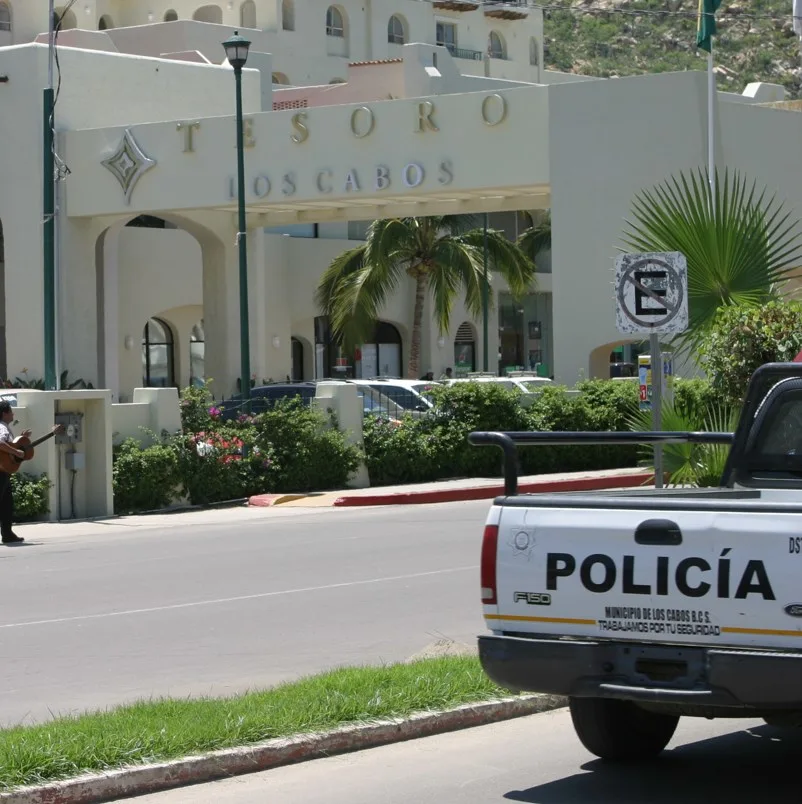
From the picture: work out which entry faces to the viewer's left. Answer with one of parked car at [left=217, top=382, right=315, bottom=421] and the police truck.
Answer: the parked car

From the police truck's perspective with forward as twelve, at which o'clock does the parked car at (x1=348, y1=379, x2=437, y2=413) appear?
The parked car is roughly at 10 o'clock from the police truck.

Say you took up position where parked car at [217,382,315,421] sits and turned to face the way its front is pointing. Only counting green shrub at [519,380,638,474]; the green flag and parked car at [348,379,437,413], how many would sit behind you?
3

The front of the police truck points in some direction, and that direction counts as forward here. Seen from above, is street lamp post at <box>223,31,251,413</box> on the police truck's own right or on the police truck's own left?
on the police truck's own left

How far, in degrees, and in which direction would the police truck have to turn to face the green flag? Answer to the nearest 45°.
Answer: approximately 45° to its left

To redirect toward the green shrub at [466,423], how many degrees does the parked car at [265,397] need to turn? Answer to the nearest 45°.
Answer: approximately 180°

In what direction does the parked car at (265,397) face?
to the viewer's left

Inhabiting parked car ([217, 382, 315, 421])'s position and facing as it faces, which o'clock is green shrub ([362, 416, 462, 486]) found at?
The green shrub is roughly at 7 o'clock from the parked car.

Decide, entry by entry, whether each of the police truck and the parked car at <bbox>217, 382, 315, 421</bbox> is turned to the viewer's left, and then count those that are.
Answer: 1

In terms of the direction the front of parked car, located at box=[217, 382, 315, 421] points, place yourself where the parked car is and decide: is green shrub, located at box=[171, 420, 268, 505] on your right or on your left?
on your left

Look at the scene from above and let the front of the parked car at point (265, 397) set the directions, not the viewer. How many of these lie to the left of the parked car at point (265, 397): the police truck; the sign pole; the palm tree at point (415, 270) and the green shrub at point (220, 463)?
3

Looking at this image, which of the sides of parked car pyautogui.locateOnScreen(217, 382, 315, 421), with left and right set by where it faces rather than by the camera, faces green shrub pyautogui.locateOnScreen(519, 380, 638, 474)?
back

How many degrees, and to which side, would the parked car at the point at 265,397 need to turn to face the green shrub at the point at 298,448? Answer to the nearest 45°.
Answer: approximately 90° to its left

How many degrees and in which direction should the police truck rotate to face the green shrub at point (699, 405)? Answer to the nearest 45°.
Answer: approximately 45° to its left

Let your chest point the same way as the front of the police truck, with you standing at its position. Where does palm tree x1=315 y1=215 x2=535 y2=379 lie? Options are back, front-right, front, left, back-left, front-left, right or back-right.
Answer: front-left
